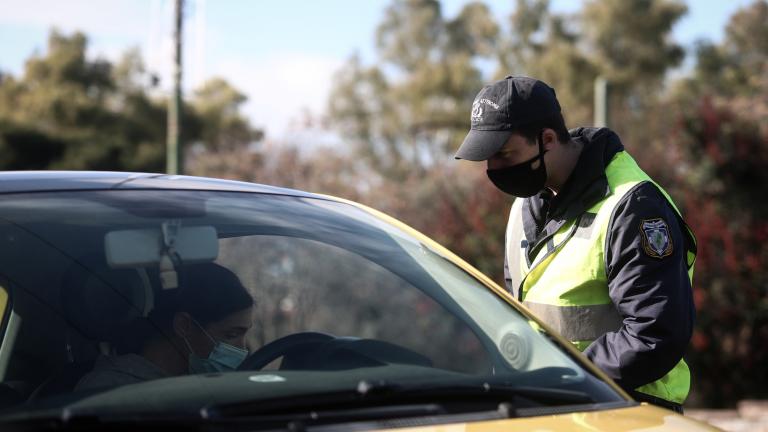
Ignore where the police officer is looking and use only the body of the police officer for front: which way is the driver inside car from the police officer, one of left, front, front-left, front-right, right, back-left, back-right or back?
front

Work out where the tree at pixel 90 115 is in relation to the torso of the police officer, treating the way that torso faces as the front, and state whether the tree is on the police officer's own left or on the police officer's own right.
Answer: on the police officer's own right

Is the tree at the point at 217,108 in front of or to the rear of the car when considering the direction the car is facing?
to the rear

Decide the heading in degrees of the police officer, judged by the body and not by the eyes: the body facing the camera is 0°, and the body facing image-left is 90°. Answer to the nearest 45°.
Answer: approximately 45°

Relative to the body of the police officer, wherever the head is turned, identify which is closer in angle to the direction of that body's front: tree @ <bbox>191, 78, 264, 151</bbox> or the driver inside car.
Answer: the driver inside car

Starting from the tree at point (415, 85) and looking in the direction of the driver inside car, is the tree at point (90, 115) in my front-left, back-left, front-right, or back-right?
front-right

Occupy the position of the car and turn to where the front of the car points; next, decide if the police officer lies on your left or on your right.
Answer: on your left

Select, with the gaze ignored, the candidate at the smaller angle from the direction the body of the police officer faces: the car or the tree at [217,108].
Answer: the car

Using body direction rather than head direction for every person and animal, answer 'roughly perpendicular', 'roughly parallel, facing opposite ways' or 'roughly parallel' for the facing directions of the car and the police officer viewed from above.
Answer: roughly perpendicular

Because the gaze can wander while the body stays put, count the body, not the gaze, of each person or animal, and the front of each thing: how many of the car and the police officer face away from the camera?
0

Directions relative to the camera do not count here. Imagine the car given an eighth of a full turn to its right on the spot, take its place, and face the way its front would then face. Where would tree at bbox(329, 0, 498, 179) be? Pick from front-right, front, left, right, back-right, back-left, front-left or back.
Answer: back

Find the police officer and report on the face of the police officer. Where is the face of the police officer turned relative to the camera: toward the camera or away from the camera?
toward the camera

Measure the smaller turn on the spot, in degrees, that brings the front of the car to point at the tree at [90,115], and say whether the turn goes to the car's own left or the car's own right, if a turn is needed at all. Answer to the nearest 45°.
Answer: approximately 135° to the car's own left

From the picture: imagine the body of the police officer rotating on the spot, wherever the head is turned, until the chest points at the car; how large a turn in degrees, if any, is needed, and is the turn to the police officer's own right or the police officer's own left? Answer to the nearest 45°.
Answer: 0° — they already face it
